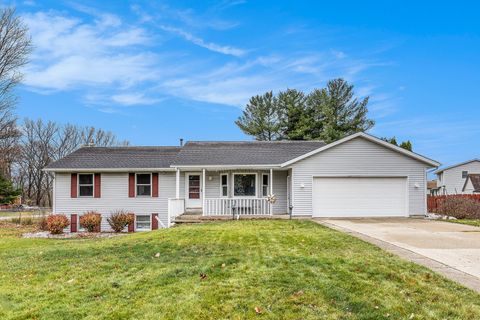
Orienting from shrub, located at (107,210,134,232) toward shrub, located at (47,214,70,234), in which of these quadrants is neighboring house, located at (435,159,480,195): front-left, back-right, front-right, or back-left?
back-right

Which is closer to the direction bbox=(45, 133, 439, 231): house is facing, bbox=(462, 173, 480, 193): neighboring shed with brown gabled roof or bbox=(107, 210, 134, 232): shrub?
the shrub

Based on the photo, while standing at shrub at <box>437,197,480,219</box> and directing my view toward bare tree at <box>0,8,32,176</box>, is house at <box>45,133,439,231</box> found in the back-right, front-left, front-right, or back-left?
front-left

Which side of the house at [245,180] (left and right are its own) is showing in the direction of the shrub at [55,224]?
right

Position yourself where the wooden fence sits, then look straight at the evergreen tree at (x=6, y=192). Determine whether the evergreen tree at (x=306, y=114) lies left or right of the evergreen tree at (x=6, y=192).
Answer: right

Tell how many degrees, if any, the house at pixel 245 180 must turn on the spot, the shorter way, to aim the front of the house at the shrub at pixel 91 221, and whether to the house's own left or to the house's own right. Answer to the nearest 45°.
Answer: approximately 90° to the house's own right

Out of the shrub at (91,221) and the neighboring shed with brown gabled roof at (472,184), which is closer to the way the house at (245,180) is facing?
the shrub

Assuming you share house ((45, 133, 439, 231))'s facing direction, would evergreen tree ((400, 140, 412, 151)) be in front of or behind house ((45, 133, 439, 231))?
behind

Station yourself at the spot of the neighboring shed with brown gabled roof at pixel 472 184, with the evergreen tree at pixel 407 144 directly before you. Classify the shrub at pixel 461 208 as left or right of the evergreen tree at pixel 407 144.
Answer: left

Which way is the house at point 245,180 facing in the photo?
toward the camera

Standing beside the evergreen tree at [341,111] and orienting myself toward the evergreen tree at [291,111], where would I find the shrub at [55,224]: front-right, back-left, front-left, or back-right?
front-left

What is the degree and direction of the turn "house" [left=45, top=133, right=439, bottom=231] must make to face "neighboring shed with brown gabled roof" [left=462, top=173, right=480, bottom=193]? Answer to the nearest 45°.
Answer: approximately 135° to its left

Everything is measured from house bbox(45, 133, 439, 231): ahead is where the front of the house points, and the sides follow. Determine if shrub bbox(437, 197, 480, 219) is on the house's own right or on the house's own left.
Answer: on the house's own left
